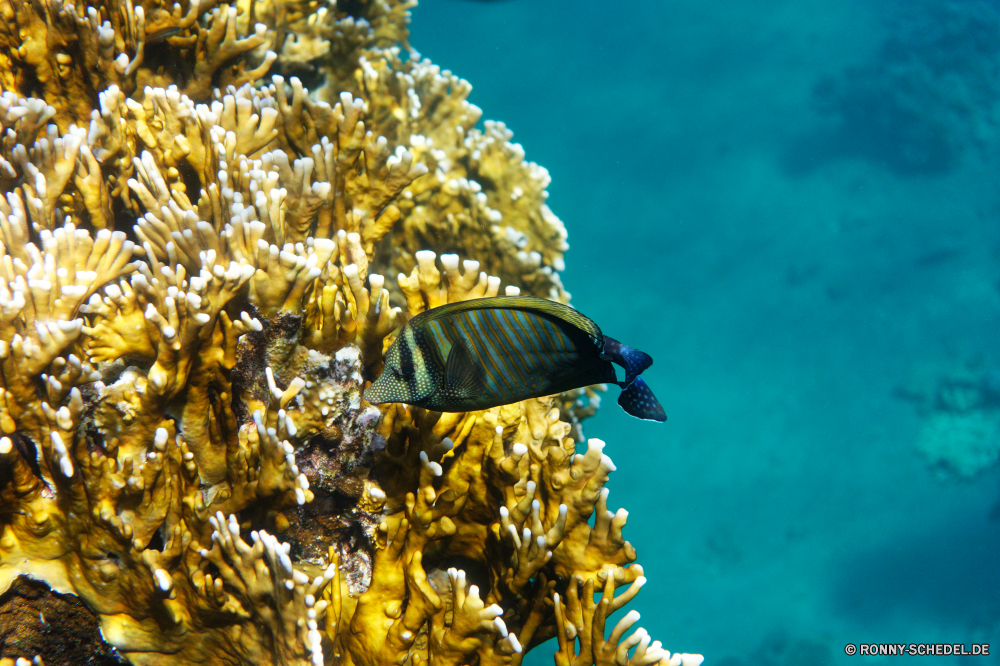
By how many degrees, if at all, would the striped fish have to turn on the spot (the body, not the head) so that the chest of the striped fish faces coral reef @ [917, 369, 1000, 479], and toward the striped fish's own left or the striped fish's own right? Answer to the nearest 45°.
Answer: approximately 135° to the striped fish's own right

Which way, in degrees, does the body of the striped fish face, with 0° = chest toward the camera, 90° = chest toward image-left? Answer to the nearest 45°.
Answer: approximately 90°
